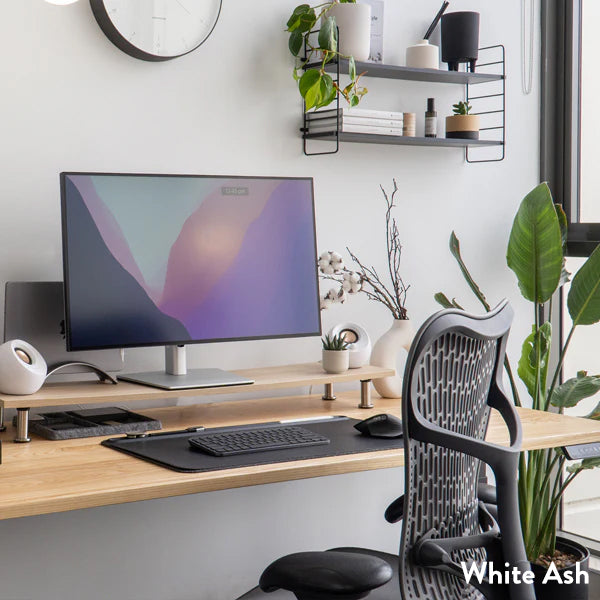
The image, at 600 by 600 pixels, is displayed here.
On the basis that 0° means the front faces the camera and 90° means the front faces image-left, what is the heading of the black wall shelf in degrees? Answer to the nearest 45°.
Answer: approximately 315°

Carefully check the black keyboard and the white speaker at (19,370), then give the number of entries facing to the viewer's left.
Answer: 0

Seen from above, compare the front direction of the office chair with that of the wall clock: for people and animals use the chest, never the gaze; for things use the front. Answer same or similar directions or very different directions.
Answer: very different directions

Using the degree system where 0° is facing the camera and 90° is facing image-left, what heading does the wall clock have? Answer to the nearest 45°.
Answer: approximately 315°

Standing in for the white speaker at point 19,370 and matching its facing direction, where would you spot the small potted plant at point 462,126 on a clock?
The small potted plant is roughly at 10 o'clock from the white speaker.

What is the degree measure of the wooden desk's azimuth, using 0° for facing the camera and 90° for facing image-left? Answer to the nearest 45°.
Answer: approximately 315°

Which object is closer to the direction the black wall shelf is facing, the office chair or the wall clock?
the office chair
